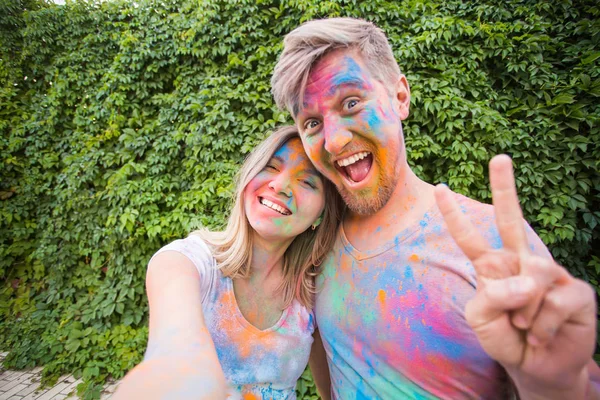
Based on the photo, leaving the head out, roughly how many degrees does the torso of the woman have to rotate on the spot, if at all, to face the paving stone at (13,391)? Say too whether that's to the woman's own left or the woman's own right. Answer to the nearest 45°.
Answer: approximately 135° to the woman's own right

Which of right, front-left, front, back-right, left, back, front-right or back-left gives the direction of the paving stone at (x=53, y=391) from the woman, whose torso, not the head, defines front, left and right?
back-right

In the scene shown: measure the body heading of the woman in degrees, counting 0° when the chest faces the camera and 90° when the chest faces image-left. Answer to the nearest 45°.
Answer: approximately 0°

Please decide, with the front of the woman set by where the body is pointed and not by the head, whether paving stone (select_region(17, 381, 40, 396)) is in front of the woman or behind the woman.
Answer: behind

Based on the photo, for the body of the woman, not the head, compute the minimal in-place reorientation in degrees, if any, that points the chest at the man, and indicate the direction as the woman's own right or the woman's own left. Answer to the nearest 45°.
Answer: approximately 45° to the woman's own left

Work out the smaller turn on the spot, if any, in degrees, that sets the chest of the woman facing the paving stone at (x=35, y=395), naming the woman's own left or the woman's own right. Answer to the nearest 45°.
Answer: approximately 135° to the woman's own right
